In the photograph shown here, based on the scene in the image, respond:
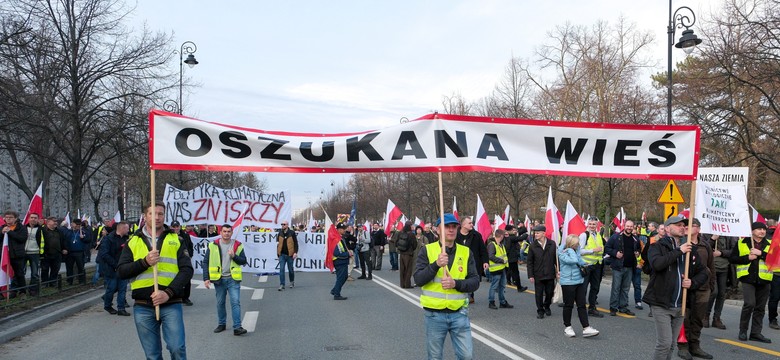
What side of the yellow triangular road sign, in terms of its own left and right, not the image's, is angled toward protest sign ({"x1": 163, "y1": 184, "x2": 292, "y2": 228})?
right

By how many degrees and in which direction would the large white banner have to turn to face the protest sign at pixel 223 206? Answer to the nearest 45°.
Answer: approximately 135° to its right

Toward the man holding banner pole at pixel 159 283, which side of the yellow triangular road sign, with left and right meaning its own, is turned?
front

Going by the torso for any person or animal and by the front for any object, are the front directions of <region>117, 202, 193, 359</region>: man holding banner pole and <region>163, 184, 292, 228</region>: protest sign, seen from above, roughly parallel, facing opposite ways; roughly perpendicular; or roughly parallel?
roughly parallel

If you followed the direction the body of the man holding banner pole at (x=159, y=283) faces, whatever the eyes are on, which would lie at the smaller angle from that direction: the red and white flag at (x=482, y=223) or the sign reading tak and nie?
the sign reading tak and nie

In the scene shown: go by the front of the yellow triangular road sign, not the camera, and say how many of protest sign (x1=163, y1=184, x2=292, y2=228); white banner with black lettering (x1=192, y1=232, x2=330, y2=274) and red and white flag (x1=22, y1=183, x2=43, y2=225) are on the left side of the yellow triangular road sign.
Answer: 0

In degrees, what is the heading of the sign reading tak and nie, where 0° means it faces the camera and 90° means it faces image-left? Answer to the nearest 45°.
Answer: approximately 0°

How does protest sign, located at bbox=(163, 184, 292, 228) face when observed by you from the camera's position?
facing the viewer

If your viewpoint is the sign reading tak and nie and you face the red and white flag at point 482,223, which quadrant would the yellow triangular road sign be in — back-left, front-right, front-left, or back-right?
front-right

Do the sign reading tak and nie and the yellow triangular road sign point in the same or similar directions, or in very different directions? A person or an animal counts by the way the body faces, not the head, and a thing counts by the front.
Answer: same or similar directions

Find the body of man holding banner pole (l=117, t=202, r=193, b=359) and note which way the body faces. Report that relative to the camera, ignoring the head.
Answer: toward the camera

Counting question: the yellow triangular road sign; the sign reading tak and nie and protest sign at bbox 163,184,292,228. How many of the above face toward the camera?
3

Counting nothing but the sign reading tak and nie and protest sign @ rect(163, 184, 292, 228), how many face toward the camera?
2

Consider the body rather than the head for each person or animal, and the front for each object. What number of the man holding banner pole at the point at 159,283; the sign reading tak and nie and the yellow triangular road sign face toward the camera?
3

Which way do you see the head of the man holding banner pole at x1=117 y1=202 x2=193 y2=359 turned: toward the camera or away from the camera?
toward the camera
